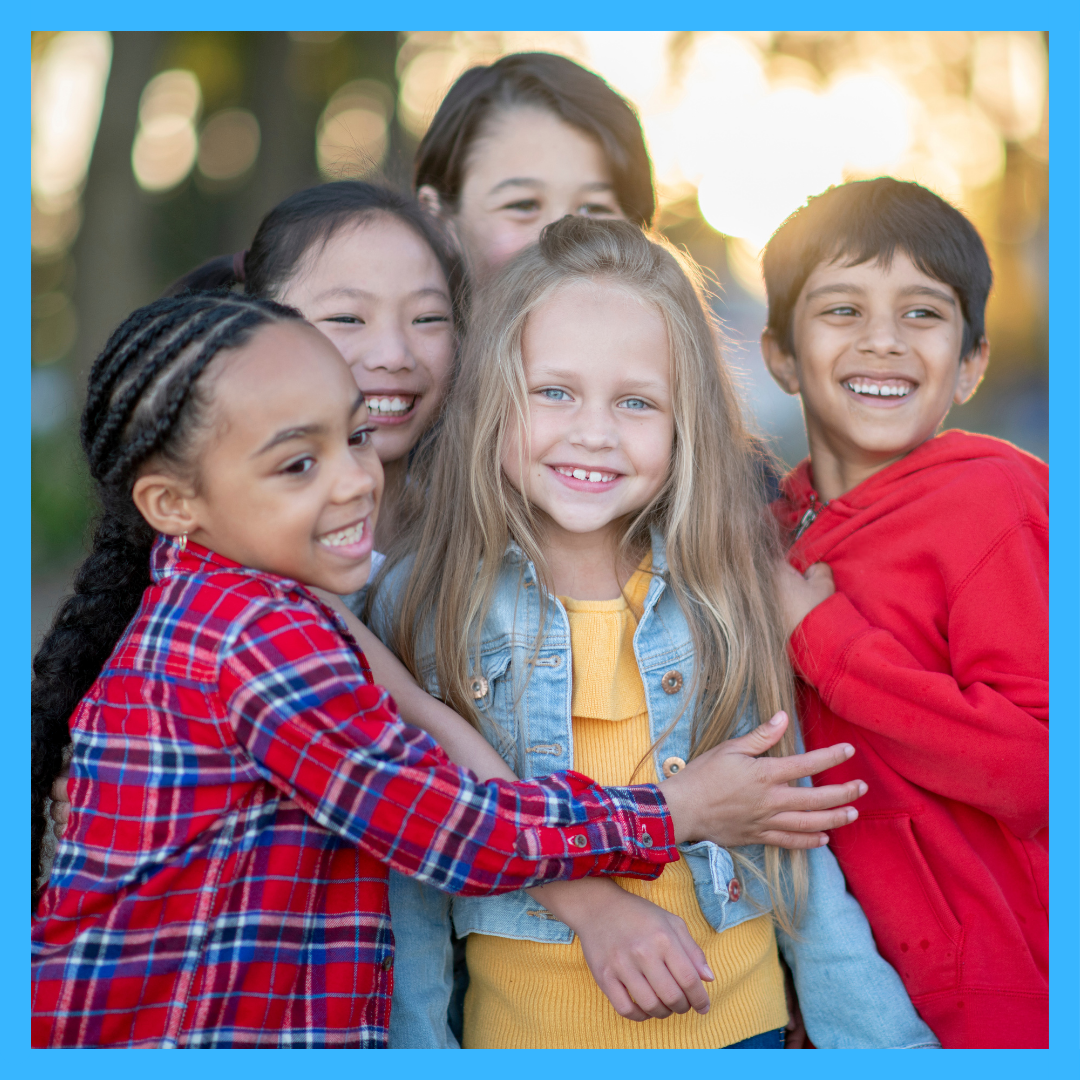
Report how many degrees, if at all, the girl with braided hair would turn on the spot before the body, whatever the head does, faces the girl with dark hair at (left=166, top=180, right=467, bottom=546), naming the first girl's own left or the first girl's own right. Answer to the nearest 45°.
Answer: approximately 90° to the first girl's own left

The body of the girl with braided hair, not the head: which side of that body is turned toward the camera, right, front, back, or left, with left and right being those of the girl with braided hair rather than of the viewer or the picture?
right

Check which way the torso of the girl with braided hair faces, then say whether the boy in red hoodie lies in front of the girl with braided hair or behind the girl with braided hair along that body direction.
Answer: in front

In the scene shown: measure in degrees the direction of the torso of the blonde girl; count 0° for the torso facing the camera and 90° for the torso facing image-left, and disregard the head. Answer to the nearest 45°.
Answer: approximately 0°

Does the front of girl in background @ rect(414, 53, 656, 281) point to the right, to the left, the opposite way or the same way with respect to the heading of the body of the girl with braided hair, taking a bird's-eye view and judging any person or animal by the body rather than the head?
to the right

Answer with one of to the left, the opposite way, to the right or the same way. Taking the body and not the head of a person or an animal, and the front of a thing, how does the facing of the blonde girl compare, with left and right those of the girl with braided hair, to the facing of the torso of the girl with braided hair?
to the right
